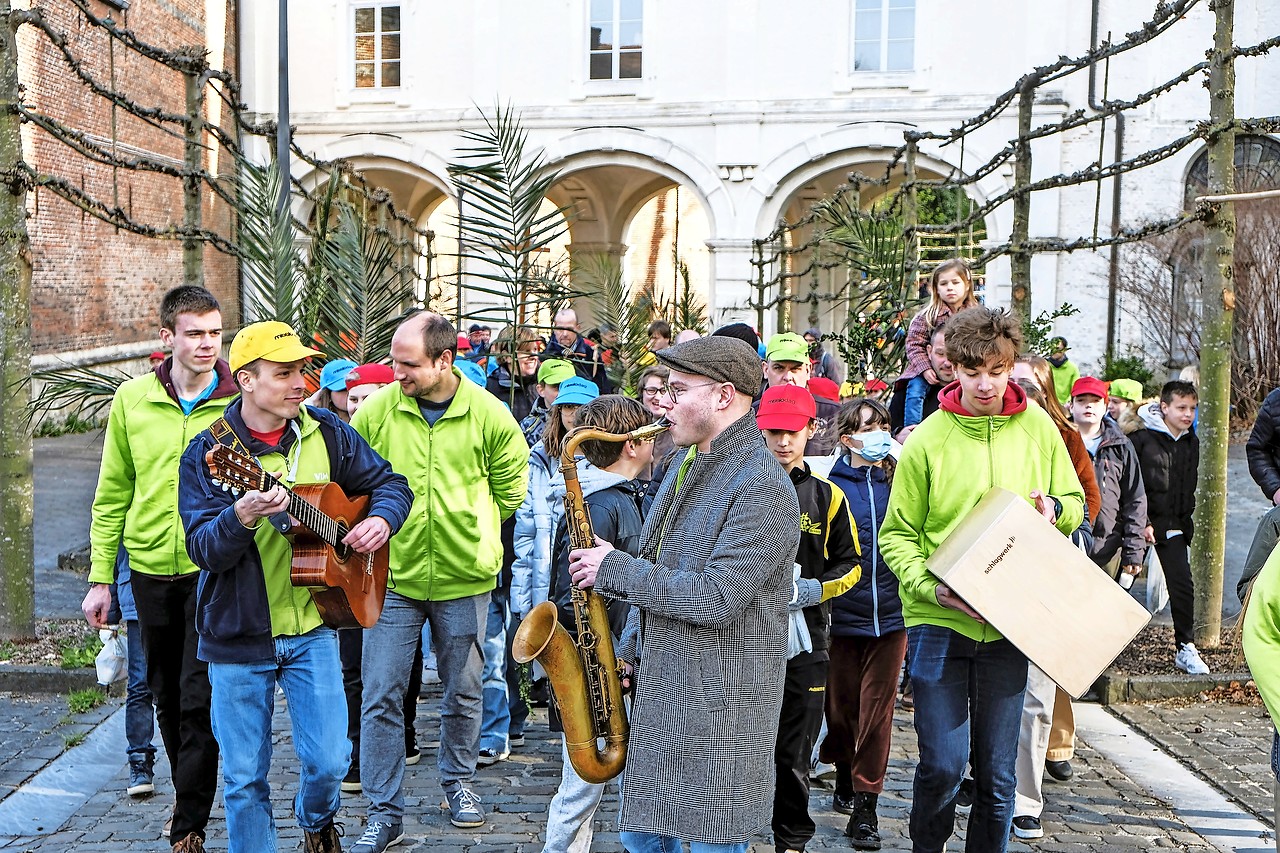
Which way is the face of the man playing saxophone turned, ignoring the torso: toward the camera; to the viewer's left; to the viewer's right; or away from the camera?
to the viewer's left

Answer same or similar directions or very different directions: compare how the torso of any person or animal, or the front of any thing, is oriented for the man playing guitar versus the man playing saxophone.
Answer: very different directions

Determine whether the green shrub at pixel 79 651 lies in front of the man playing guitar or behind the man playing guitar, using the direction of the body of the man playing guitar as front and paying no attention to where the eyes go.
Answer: behind

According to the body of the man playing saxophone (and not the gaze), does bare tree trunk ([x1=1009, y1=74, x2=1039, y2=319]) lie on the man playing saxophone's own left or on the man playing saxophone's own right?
on the man playing saxophone's own right

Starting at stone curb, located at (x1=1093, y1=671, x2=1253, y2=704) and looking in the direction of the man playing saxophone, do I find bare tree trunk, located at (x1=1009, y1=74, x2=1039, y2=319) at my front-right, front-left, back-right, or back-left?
back-right

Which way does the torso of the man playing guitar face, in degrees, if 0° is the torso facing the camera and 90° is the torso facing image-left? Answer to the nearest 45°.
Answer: approximately 315°

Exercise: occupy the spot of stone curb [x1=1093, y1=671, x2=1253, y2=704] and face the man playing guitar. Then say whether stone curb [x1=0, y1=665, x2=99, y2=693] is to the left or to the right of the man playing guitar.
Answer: right

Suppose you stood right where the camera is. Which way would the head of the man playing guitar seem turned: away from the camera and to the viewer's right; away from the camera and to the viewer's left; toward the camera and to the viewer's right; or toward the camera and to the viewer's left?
toward the camera and to the viewer's right

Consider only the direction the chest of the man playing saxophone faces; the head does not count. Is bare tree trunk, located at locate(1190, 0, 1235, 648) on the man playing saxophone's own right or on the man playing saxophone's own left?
on the man playing saxophone's own right

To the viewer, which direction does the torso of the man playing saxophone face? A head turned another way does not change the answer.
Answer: to the viewer's left

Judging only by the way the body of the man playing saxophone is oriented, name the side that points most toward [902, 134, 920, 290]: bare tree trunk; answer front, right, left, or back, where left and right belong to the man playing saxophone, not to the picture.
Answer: right

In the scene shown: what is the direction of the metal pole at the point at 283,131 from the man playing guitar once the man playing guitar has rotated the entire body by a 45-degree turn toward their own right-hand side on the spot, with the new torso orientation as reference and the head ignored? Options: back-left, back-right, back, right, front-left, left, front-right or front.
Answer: back

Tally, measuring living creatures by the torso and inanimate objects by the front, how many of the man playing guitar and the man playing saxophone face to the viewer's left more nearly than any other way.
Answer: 1

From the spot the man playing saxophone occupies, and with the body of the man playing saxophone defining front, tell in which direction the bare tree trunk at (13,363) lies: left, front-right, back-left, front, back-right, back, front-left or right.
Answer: front-right

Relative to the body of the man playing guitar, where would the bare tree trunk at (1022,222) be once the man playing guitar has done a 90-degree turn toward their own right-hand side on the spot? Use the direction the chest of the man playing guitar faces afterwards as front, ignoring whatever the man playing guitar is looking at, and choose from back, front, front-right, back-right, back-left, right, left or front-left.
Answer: back

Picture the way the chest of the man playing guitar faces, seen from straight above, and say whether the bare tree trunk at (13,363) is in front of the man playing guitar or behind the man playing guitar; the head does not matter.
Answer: behind
